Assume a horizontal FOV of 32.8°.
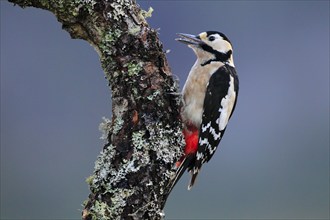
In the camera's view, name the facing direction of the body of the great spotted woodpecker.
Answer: to the viewer's left
